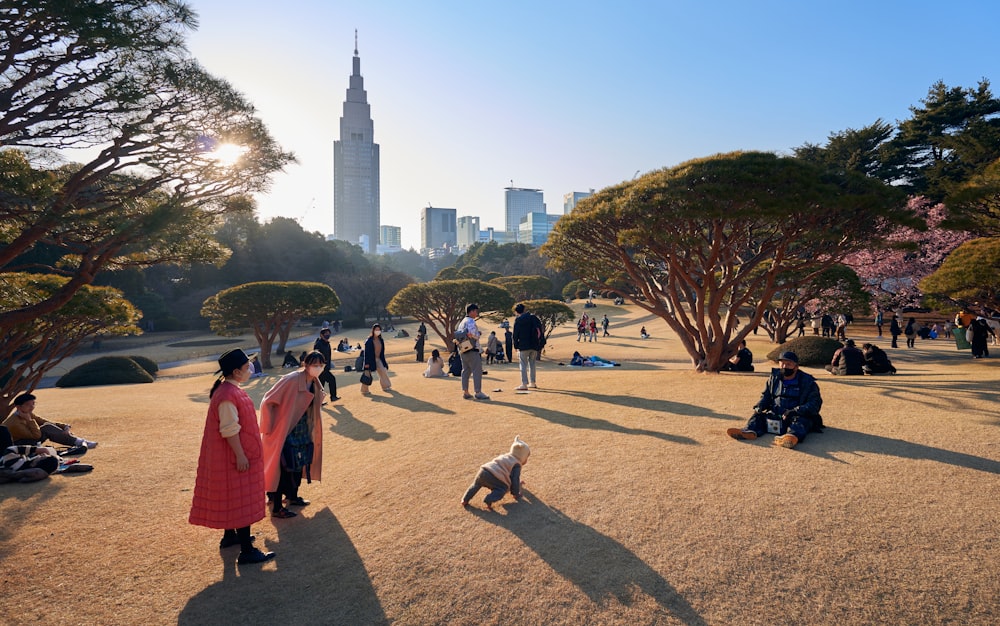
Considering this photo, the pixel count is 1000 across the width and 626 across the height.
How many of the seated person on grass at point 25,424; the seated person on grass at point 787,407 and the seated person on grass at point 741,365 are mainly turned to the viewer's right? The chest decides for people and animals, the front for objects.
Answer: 1

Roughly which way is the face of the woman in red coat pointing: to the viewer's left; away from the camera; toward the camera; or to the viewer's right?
to the viewer's right

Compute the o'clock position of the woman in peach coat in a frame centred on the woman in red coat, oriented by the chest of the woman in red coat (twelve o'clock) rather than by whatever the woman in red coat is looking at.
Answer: The woman in peach coat is roughly at 10 o'clock from the woman in red coat.

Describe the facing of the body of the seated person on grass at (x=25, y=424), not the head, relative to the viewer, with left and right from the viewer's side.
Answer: facing to the right of the viewer

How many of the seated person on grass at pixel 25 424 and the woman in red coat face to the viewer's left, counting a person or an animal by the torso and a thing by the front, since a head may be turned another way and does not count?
0

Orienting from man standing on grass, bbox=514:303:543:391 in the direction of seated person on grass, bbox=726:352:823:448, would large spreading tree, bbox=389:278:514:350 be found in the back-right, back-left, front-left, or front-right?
back-left

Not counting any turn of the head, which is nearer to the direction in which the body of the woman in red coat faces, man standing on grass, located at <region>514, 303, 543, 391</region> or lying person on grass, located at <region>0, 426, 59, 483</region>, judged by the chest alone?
the man standing on grass

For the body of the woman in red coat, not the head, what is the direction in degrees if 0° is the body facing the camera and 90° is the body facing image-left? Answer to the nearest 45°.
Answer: approximately 270°

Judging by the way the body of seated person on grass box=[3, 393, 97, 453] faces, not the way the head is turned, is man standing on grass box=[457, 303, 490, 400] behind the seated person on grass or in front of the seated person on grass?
in front
